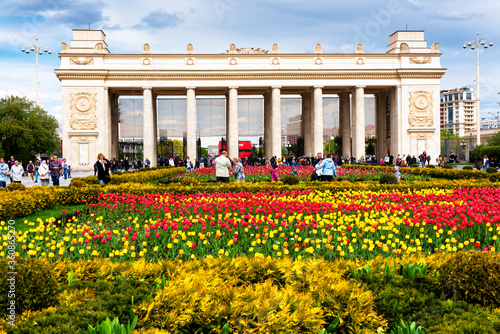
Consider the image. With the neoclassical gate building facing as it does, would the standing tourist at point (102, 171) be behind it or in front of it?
in front

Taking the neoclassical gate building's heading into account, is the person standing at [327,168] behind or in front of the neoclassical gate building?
in front

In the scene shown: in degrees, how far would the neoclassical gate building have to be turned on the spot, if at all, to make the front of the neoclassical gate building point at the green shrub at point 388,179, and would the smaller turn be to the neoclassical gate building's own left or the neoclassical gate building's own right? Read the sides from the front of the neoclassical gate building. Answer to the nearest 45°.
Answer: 0° — it already faces it

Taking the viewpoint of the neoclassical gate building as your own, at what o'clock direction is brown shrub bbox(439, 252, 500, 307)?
The brown shrub is roughly at 12 o'clock from the neoclassical gate building.

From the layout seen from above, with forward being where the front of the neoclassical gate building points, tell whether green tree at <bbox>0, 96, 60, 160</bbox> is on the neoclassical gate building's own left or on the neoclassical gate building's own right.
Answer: on the neoclassical gate building's own right

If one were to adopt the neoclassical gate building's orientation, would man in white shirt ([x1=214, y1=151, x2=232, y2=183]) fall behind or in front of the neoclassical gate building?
in front

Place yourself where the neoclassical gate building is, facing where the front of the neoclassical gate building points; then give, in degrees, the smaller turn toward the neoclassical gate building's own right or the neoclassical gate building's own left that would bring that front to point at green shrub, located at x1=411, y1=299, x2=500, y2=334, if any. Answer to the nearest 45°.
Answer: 0° — it already faces it

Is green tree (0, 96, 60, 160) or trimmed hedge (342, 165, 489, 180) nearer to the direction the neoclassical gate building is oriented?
the trimmed hedge

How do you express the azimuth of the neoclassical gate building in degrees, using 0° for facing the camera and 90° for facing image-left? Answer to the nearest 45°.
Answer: approximately 0°

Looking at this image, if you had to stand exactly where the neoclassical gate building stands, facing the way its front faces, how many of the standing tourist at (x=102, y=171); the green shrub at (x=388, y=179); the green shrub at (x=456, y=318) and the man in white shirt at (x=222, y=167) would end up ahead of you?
4
